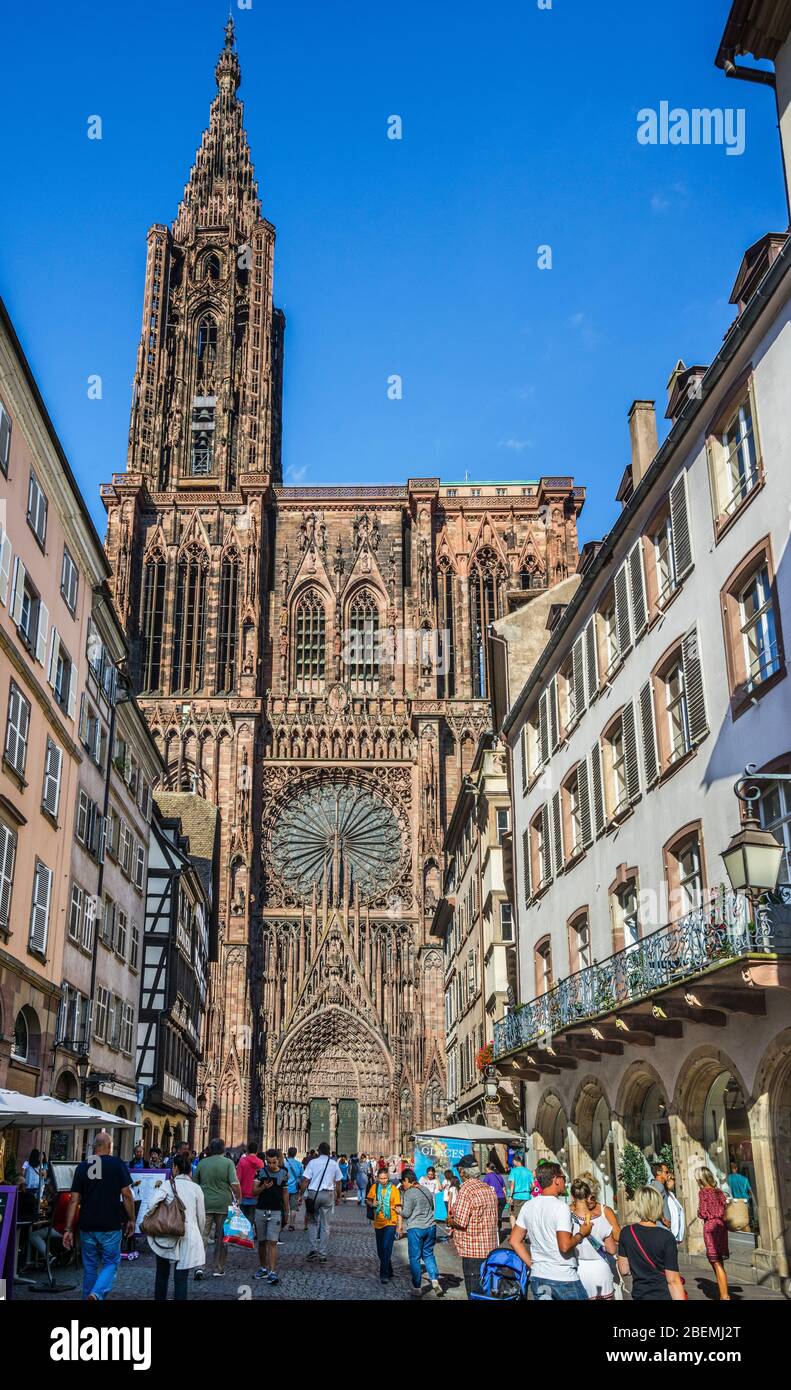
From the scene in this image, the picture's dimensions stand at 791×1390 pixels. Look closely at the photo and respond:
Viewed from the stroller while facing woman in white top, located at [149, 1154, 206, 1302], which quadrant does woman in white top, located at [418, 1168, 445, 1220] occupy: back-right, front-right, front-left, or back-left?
front-right

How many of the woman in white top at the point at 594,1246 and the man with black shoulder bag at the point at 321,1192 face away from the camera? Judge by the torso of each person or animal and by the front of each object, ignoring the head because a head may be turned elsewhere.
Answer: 2

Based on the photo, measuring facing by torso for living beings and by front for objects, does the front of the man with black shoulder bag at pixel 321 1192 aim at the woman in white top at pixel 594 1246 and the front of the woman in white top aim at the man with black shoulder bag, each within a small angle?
no

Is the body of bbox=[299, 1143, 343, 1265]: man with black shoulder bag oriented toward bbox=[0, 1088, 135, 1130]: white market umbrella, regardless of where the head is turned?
no

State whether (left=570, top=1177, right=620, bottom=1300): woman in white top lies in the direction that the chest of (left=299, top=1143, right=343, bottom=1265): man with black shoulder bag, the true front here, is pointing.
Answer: no

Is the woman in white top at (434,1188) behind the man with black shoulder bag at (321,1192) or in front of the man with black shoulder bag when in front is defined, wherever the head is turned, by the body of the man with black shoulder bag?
in front

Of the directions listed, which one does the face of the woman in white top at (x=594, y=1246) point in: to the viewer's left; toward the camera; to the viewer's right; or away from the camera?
away from the camera

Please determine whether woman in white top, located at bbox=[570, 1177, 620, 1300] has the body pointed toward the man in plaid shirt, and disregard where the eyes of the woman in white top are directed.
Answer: no
